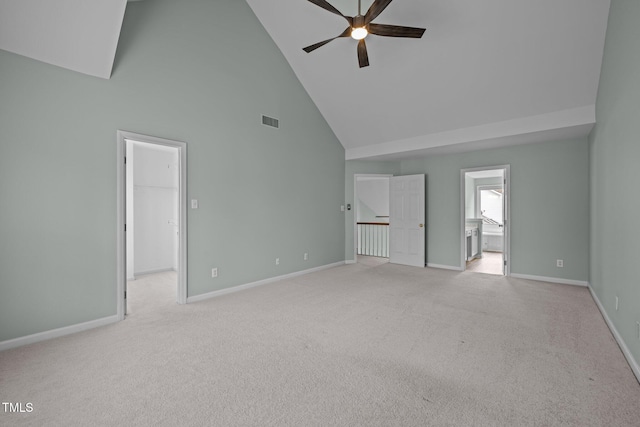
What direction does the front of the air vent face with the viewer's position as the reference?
facing the viewer and to the right of the viewer

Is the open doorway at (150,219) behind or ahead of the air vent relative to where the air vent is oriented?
behind

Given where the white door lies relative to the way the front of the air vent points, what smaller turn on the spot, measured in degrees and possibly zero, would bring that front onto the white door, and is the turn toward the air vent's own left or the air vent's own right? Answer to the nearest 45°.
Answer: approximately 45° to the air vent's own left

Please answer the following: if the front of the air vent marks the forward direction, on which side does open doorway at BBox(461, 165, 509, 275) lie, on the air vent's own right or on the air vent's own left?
on the air vent's own left

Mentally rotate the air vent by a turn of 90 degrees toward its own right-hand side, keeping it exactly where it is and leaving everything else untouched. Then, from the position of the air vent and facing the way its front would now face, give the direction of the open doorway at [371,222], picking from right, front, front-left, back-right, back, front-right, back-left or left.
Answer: back
